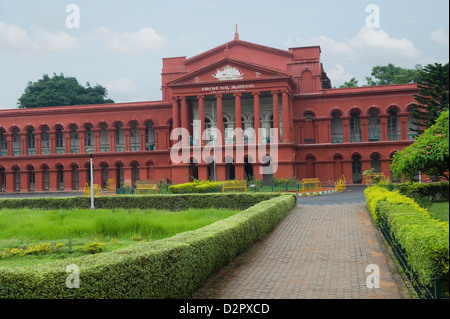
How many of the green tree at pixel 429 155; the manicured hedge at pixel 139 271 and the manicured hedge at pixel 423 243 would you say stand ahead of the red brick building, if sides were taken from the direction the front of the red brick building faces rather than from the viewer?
3

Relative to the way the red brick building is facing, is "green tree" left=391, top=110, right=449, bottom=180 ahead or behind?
ahead

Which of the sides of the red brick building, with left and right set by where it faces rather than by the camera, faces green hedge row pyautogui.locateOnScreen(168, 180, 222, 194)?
front

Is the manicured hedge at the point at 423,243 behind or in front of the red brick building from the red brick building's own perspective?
in front

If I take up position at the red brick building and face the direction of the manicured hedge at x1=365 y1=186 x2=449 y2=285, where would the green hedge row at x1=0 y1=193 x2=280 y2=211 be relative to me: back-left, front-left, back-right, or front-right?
front-right

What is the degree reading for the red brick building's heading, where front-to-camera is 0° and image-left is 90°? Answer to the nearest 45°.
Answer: approximately 0°

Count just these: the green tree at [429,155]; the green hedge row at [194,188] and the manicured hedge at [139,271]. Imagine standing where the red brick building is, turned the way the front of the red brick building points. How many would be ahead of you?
3

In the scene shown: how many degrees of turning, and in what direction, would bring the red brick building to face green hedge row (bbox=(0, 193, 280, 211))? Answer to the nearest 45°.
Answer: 0° — it already faces it

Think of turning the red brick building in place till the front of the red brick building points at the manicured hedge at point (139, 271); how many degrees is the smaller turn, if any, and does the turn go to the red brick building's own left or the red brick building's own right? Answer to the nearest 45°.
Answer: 0° — it already faces it
